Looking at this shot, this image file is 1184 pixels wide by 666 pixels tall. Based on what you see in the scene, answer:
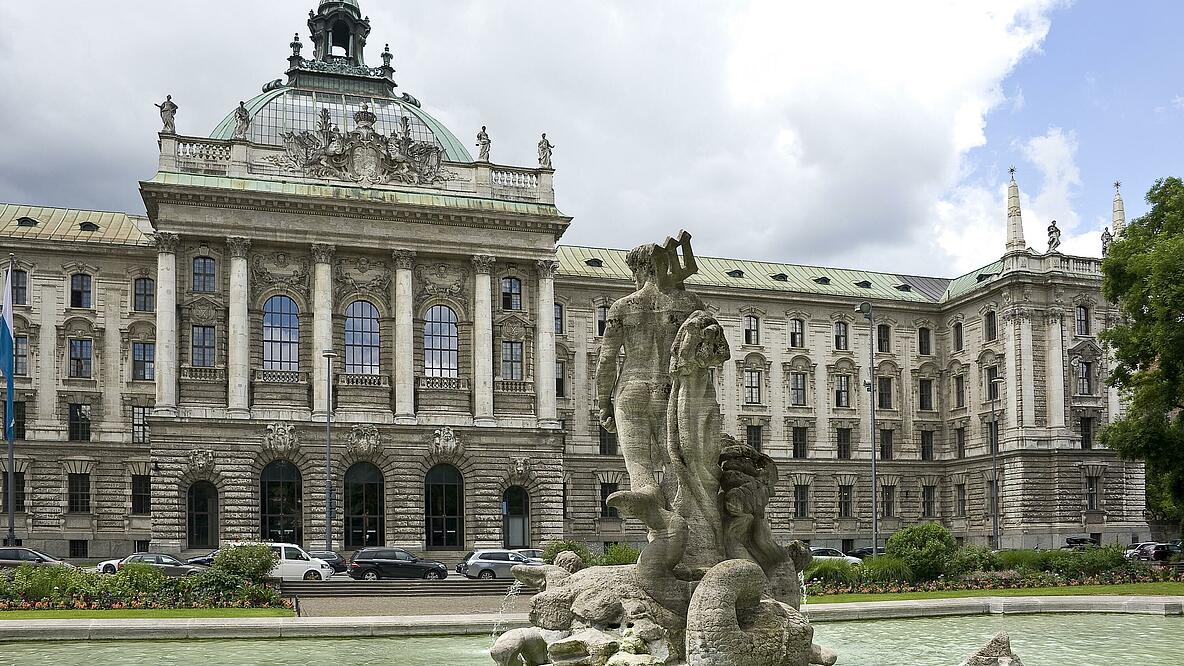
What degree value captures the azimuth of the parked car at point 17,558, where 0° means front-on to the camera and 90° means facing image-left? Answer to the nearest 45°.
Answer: approximately 270°

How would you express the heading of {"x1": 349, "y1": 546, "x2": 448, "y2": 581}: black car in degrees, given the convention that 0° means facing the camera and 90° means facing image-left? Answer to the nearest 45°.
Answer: approximately 270°

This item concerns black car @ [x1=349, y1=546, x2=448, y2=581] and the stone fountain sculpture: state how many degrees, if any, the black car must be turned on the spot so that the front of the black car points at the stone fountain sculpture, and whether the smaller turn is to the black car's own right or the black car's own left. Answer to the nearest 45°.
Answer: approximately 90° to the black car's own right
